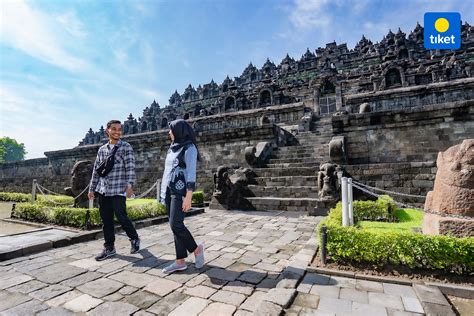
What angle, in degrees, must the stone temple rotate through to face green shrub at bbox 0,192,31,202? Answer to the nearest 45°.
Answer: approximately 45° to its right

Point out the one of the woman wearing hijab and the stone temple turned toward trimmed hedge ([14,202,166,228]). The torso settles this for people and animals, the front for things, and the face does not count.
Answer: the stone temple

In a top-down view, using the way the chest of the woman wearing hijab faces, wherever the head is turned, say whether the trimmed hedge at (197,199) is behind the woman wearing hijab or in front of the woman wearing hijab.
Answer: behind

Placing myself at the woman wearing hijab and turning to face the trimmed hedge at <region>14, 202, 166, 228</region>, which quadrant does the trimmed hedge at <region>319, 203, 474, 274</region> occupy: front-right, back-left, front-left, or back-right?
back-right

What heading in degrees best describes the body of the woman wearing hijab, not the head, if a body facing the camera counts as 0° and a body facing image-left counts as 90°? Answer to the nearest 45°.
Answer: approximately 45°

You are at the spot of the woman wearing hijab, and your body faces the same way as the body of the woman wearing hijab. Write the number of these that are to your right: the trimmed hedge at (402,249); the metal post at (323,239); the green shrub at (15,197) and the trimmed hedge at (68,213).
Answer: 2

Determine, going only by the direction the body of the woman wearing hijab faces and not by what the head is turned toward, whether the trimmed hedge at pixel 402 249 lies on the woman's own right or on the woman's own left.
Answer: on the woman's own left

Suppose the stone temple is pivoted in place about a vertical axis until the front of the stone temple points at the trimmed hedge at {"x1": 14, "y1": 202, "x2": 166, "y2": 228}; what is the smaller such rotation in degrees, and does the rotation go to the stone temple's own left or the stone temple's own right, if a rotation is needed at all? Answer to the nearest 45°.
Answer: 0° — it already faces it

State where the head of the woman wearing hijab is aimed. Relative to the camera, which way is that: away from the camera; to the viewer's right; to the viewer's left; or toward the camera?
to the viewer's left

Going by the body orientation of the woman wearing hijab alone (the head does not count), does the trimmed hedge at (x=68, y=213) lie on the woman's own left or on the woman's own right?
on the woman's own right

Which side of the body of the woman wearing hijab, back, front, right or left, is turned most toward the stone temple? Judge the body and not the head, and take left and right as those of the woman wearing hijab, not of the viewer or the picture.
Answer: back
